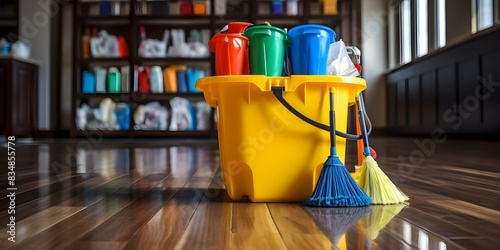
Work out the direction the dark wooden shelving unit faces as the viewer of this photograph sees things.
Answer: facing the viewer

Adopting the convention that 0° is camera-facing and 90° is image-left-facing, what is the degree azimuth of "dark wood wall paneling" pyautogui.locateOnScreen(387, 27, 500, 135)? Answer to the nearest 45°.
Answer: approximately 45°

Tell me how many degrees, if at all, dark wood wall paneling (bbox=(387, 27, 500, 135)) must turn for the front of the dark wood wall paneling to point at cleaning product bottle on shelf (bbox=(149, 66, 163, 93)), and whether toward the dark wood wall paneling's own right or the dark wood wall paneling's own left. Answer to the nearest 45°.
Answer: approximately 45° to the dark wood wall paneling's own right

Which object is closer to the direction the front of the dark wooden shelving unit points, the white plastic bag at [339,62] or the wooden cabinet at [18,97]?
the white plastic bag

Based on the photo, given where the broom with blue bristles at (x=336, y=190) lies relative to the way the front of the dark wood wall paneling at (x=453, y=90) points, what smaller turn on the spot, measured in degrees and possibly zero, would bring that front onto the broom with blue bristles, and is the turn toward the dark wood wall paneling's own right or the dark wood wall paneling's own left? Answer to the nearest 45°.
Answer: approximately 45° to the dark wood wall paneling's own left

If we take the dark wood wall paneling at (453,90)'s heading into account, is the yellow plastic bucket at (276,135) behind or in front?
in front

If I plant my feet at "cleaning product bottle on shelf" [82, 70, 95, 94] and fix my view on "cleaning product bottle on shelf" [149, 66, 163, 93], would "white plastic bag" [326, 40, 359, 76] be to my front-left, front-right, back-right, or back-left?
front-right

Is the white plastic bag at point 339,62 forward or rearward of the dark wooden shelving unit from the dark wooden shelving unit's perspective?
forward

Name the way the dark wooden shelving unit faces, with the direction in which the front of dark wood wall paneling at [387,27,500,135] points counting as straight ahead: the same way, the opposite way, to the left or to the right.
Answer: to the left

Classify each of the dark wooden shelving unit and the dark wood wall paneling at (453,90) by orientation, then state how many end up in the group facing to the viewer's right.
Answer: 0

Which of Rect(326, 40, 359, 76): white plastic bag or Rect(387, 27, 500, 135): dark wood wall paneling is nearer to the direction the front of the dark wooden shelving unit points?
the white plastic bag

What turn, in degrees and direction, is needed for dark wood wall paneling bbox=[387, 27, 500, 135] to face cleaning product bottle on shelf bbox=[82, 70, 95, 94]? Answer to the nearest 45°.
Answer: approximately 45° to its right

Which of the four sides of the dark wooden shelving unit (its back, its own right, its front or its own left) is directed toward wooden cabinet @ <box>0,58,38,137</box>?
right
